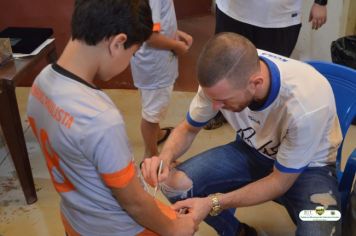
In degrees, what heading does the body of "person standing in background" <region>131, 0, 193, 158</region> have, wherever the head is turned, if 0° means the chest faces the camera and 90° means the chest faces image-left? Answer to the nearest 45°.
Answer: approximately 270°

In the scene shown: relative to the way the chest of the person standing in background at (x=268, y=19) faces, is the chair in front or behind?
in front

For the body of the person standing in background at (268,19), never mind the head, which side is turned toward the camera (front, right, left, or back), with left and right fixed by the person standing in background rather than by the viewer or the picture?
front

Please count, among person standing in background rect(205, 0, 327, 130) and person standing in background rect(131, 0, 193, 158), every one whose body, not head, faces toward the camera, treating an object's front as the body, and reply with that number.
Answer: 1

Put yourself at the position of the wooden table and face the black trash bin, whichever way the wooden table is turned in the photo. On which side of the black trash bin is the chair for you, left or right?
right

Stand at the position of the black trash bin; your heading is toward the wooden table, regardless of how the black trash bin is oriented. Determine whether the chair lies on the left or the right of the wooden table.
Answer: left

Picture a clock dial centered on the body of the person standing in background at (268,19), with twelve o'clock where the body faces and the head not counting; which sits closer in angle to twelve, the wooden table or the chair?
the chair

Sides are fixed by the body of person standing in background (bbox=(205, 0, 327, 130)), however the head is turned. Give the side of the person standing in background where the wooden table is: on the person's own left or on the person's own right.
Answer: on the person's own right

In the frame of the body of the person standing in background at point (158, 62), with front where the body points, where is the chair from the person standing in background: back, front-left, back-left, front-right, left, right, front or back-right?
front-right

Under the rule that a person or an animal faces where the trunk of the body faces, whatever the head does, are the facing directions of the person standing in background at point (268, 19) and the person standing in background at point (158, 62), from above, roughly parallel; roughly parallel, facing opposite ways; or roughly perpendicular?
roughly perpendicular

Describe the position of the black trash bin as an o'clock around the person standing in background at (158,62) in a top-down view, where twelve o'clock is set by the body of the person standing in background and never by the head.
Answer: The black trash bin is roughly at 11 o'clock from the person standing in background.
